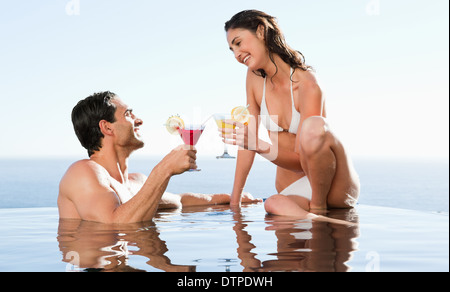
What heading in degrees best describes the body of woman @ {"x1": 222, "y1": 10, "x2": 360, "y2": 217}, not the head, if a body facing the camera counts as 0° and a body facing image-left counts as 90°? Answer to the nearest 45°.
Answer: approximately 45°

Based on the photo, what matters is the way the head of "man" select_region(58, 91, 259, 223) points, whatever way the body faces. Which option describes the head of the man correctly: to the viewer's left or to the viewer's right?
to the viewer's right
